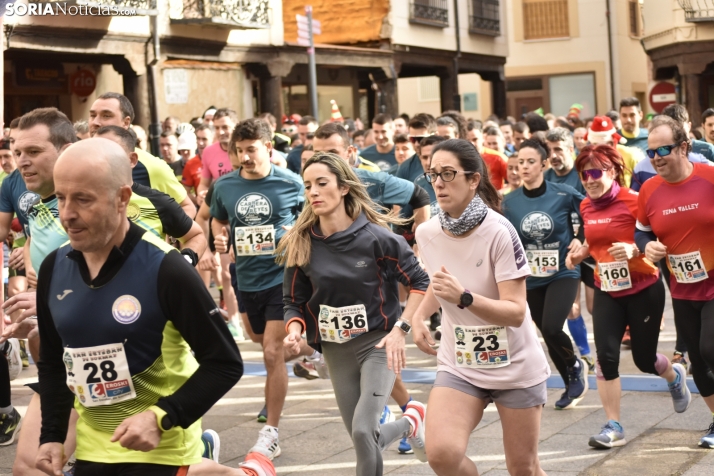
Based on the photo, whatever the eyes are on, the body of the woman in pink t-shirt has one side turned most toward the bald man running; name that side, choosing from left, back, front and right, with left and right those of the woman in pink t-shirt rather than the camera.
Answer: front

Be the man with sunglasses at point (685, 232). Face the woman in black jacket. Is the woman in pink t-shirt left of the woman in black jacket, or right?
left

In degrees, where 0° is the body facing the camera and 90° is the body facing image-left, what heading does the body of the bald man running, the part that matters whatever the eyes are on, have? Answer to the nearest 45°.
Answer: approximately 45°

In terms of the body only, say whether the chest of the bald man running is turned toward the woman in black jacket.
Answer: no

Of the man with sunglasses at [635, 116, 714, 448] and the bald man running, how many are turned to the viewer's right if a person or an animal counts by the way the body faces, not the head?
0

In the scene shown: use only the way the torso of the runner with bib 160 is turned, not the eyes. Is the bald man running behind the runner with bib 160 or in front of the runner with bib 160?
in front

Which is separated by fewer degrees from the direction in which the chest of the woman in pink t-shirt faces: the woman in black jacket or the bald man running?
the bald man running

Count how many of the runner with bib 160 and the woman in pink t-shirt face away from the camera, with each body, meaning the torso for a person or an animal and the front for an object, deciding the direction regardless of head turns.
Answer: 0

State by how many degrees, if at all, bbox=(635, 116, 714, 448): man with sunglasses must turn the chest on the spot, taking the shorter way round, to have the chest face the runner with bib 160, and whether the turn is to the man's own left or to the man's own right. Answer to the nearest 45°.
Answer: approximately 90° to the man's own right

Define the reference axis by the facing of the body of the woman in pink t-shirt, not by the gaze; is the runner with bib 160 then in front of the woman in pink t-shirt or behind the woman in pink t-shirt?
behind

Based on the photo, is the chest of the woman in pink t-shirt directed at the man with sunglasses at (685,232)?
no

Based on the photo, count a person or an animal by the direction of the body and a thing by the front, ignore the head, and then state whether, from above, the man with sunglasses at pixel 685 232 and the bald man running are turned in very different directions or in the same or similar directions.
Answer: same or similar directions
